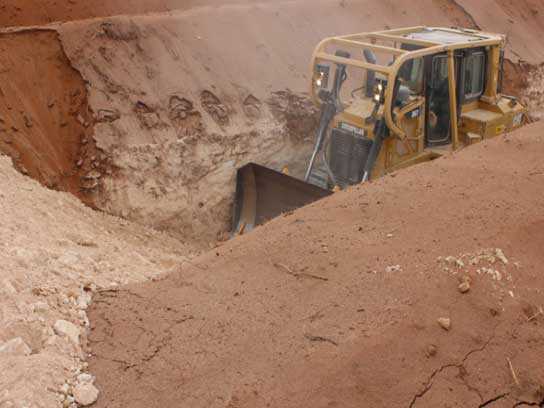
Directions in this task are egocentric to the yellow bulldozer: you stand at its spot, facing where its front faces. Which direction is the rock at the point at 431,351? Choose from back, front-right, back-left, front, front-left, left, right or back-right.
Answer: front-left

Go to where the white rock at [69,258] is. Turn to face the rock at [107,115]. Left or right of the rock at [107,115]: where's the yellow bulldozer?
right

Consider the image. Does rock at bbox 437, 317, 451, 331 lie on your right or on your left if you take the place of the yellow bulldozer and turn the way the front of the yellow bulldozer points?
on your left

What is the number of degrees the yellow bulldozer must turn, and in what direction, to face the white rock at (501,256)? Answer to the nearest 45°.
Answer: approximately 45° to its left

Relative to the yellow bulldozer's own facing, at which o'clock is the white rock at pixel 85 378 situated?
The white rock is roughly at 11 o'clock from the yellow bulldozer.

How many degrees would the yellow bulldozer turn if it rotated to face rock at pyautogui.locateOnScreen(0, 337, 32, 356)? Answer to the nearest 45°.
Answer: approximately 45° to its left

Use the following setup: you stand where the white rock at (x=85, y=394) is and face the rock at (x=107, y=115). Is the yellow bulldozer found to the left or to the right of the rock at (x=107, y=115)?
right

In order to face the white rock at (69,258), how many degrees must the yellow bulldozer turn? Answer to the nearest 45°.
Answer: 0° — it already faces it

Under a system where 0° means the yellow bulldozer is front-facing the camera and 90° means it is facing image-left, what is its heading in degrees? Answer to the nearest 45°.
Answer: approximately 45°

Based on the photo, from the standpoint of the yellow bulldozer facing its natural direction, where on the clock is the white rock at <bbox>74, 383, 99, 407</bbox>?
The white rock is roughly at 11 o'clock from the yellow bulldozer.
